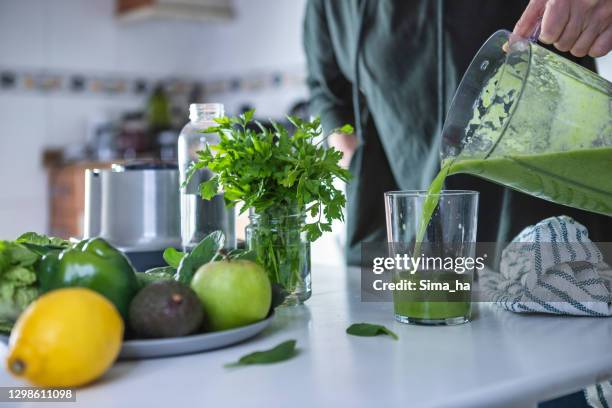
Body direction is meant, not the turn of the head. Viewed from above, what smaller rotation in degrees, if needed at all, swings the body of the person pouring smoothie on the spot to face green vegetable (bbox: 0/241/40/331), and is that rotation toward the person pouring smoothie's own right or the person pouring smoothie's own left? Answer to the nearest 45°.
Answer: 0° — they already face it

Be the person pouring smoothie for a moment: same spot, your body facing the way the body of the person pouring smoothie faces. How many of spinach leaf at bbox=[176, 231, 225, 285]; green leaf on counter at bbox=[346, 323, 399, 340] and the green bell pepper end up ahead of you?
3

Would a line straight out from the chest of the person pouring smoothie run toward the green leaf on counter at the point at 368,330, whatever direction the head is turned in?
yes

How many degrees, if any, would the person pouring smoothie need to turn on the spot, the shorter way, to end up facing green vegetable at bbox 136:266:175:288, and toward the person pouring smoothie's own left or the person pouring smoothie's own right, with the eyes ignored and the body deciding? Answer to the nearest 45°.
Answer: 0° — they already face it

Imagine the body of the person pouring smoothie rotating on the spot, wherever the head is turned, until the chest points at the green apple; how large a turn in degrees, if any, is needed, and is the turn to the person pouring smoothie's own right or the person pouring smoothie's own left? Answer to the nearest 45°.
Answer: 0° — they already face it

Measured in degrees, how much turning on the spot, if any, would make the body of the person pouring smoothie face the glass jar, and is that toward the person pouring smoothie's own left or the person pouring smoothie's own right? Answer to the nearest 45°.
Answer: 0° — they already face it

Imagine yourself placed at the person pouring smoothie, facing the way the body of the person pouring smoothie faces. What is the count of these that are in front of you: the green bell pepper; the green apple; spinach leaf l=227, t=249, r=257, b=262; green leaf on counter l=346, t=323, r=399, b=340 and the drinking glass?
5

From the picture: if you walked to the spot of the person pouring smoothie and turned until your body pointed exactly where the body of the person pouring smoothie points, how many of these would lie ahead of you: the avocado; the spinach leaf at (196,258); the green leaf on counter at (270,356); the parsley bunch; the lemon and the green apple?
6

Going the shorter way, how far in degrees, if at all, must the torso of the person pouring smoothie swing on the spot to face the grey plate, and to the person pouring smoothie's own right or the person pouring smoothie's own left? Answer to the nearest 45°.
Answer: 0° — they already face it

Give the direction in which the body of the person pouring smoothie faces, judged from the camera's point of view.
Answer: toward the camera

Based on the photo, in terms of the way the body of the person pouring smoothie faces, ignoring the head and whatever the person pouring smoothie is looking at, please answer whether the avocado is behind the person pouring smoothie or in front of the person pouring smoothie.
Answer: in front

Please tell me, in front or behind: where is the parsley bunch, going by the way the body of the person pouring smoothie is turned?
in front
